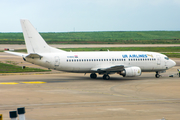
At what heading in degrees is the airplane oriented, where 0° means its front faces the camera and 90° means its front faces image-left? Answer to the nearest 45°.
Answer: approximately 270°
